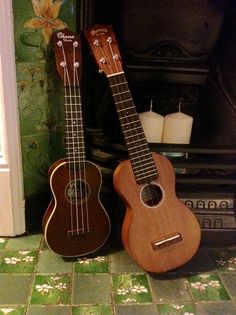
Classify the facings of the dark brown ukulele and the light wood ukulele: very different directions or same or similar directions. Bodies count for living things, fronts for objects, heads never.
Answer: same or similar directions

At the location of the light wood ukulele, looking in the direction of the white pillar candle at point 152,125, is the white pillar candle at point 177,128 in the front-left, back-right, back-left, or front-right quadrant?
front-right

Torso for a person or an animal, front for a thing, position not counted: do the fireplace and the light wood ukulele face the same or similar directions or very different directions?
same or similar directions

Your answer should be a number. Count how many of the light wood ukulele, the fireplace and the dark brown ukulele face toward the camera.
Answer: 3

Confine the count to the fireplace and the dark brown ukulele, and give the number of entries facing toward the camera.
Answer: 2

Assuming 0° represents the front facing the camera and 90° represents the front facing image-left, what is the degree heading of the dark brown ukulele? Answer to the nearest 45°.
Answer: approximately 0°

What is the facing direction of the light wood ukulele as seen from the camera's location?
facing the viewer
